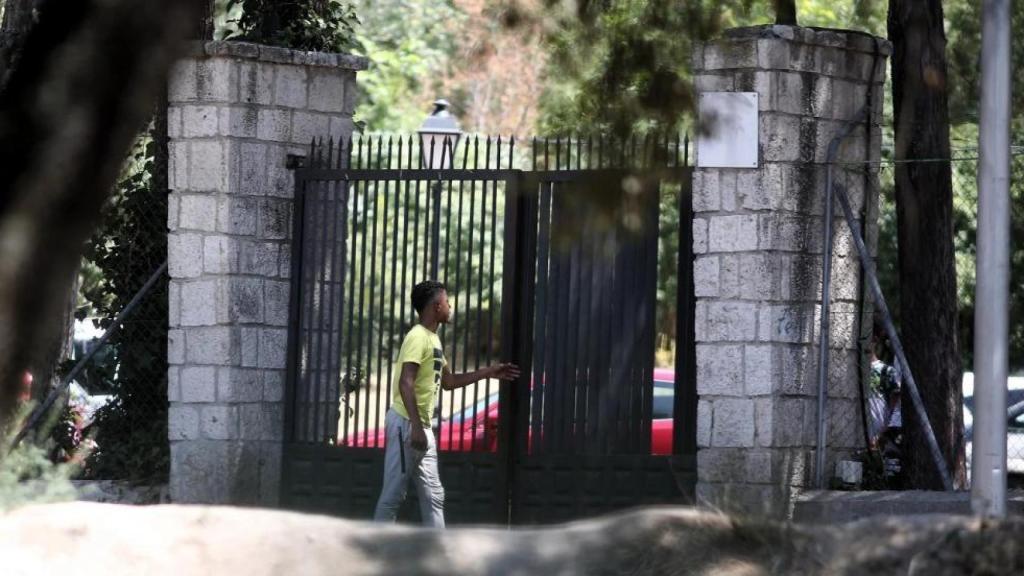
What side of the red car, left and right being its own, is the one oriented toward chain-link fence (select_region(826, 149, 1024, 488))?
back

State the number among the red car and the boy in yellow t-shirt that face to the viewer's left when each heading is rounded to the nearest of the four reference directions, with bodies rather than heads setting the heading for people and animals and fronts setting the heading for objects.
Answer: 1

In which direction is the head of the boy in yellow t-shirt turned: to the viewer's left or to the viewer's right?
to the viewer's right

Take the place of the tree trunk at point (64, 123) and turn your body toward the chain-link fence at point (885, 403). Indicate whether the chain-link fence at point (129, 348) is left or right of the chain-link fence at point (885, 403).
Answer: left

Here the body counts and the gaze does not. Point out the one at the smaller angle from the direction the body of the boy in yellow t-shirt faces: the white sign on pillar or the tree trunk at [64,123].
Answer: the white sign on pillar

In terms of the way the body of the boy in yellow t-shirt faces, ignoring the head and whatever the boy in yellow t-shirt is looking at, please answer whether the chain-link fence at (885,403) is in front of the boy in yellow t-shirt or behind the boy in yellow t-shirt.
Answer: in front

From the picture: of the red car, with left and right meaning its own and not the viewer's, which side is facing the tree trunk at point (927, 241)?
back

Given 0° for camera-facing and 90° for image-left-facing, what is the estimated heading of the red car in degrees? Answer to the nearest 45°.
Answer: approximately 90°

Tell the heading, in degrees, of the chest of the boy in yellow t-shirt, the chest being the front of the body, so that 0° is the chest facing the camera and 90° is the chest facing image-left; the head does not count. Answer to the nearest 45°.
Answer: approximately 270°

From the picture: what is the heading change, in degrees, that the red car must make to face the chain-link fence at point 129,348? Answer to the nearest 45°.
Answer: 0° — it already faces it

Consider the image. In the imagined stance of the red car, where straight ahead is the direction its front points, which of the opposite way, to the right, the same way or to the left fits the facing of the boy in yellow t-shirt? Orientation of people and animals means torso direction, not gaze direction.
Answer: the opposite way

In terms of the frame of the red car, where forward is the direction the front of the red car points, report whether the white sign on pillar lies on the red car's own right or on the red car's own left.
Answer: on the red car's own left
